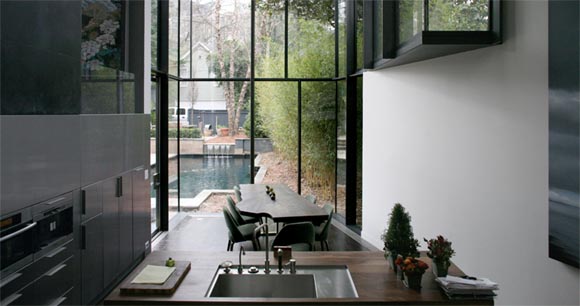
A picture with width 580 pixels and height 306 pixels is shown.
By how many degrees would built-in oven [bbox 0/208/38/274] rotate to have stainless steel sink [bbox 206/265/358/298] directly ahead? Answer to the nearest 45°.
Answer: approximately 45° to its left

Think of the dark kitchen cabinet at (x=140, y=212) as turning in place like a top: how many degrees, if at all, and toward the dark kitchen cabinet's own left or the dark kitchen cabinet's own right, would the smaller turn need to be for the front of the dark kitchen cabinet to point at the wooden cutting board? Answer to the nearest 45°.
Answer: approximately 90° to the dark kitchen cabinet's own right

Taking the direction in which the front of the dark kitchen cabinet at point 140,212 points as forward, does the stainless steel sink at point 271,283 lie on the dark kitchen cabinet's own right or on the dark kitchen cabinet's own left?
on the dark kitchen cabinet's own right

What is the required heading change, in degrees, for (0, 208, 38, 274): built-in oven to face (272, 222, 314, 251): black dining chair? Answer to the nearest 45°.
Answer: approximately 90° to its left

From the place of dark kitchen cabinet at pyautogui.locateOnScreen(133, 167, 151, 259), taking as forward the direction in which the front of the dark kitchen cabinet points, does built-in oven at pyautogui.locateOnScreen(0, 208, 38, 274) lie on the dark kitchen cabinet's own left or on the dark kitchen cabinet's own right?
on the dark kitchen cabinet's own right

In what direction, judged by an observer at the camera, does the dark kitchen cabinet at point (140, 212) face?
facing to the right of the viewer

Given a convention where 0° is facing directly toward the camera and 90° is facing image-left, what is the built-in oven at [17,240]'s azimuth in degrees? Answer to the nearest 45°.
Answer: approximately 315°
